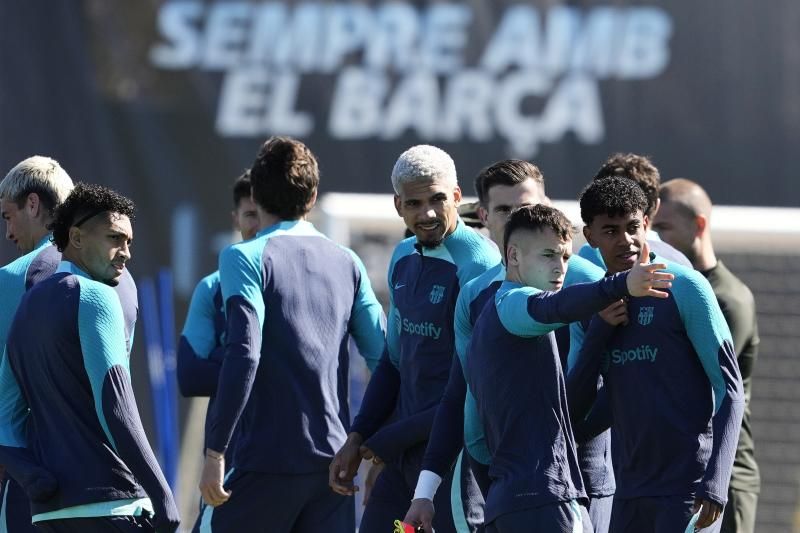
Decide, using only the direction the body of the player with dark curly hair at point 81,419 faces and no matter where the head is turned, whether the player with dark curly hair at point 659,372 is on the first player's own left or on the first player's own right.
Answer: on the first player's own right

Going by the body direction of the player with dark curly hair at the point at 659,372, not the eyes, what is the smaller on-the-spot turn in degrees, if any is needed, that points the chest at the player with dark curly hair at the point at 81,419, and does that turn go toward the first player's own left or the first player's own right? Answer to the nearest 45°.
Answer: approximately 45° to the first player's own right

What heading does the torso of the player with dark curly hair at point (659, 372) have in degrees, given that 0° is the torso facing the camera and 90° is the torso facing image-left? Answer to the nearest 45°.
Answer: approximately 45°
